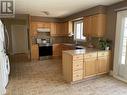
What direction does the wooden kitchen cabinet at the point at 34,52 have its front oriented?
toward the camera

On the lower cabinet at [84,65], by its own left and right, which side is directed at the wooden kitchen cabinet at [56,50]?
back

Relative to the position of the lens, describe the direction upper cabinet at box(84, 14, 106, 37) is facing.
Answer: facing the viewer and to the left of the viewer

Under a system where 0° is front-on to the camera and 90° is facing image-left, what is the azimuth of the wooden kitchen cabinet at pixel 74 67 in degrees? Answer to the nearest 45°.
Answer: approximately 315°

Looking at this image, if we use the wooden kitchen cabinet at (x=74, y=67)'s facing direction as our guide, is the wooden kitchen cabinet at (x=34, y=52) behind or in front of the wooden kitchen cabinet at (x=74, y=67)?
behind

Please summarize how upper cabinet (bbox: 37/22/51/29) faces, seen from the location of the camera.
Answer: facing the viewer

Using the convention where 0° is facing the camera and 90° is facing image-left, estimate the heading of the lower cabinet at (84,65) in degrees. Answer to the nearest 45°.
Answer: approximately 315°

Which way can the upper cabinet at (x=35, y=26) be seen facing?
toward the camera

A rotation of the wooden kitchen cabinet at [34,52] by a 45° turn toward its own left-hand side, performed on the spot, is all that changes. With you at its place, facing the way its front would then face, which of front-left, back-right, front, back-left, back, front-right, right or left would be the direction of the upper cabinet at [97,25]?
front
